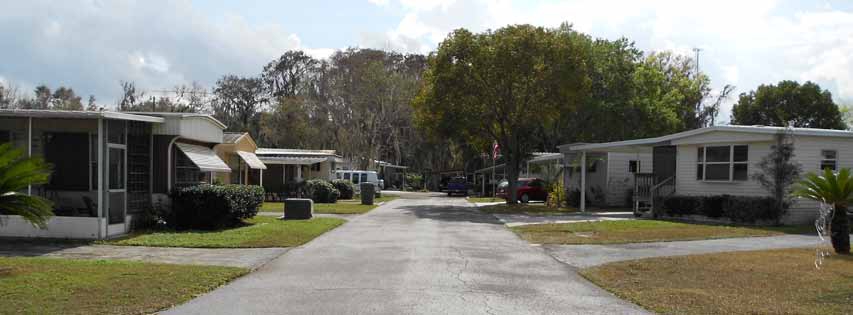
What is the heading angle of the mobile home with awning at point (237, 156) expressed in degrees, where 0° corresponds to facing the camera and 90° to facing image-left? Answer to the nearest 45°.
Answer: approximately 315°

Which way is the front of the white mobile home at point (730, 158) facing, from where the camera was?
facing the viewer and to the left of the viewer

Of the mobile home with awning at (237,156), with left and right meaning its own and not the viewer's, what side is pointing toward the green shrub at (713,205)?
front

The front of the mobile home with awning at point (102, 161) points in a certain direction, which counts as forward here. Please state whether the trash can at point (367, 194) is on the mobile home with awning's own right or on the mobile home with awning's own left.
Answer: on the mobile home with awning's own left

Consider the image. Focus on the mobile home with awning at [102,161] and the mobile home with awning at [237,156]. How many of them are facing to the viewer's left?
0

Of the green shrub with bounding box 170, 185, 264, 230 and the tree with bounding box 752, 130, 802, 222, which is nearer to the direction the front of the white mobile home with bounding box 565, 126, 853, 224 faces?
the green shrub

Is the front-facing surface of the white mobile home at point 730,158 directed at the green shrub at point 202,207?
yes

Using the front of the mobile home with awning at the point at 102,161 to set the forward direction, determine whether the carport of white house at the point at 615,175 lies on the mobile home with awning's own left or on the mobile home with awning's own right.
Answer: on the mobile home with awning's own left

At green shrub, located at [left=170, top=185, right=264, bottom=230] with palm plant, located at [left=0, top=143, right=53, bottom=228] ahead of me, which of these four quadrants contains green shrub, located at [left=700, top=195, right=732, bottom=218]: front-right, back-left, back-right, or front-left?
back-left

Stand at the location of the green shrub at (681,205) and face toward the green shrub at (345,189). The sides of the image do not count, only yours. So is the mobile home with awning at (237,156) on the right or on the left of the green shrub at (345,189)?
left
